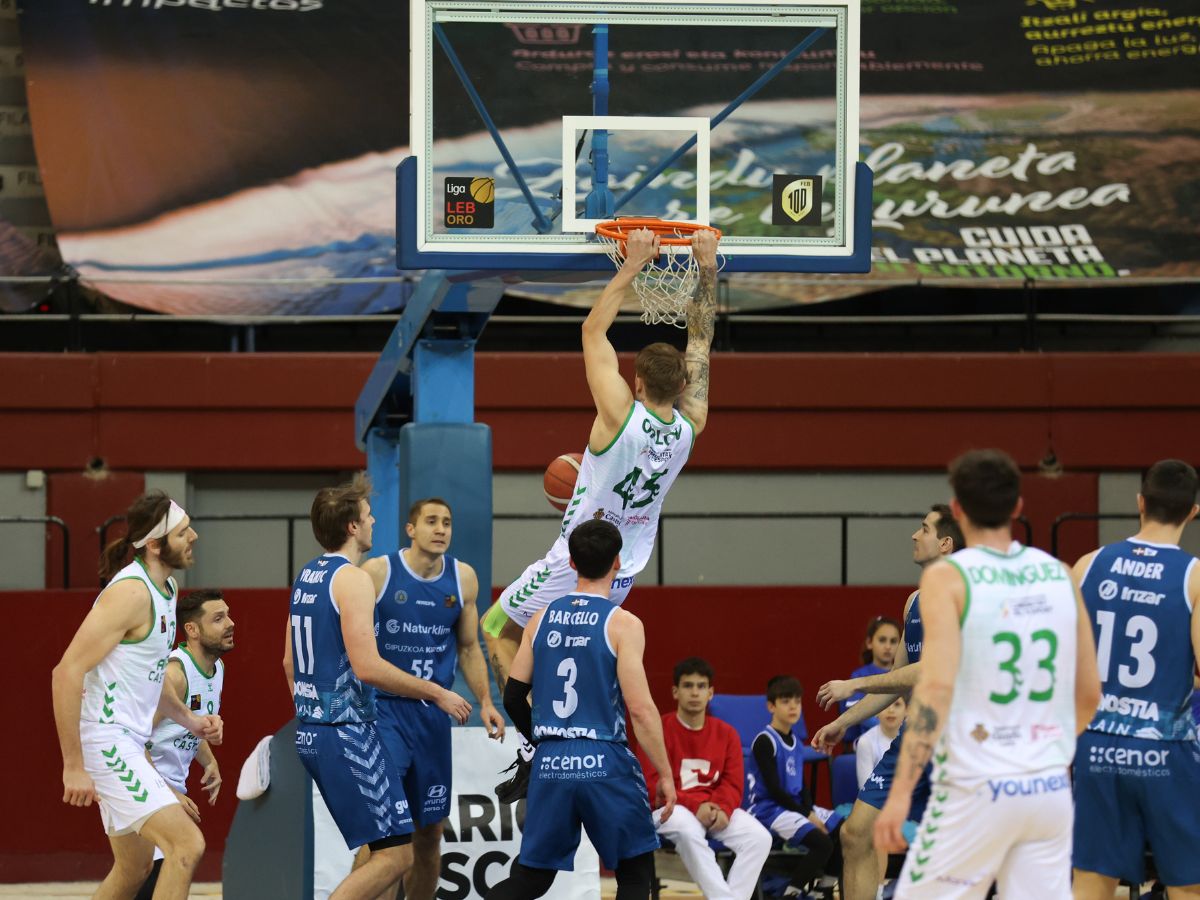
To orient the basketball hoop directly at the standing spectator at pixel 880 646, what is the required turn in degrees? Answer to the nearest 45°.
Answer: approximately 135° to its left

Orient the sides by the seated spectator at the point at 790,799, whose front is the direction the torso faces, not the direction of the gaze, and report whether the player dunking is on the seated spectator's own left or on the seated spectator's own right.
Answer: on the seated spectator's own right

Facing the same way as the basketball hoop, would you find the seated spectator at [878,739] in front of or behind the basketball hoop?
behind

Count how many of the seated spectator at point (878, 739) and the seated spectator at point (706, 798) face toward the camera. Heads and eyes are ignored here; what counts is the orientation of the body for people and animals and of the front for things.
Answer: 2

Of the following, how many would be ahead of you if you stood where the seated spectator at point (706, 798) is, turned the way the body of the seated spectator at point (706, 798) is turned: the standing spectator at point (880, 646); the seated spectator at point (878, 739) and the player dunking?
1

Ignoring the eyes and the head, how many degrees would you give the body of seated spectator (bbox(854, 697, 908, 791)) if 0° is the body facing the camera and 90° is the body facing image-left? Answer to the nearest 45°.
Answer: approximately 0°
